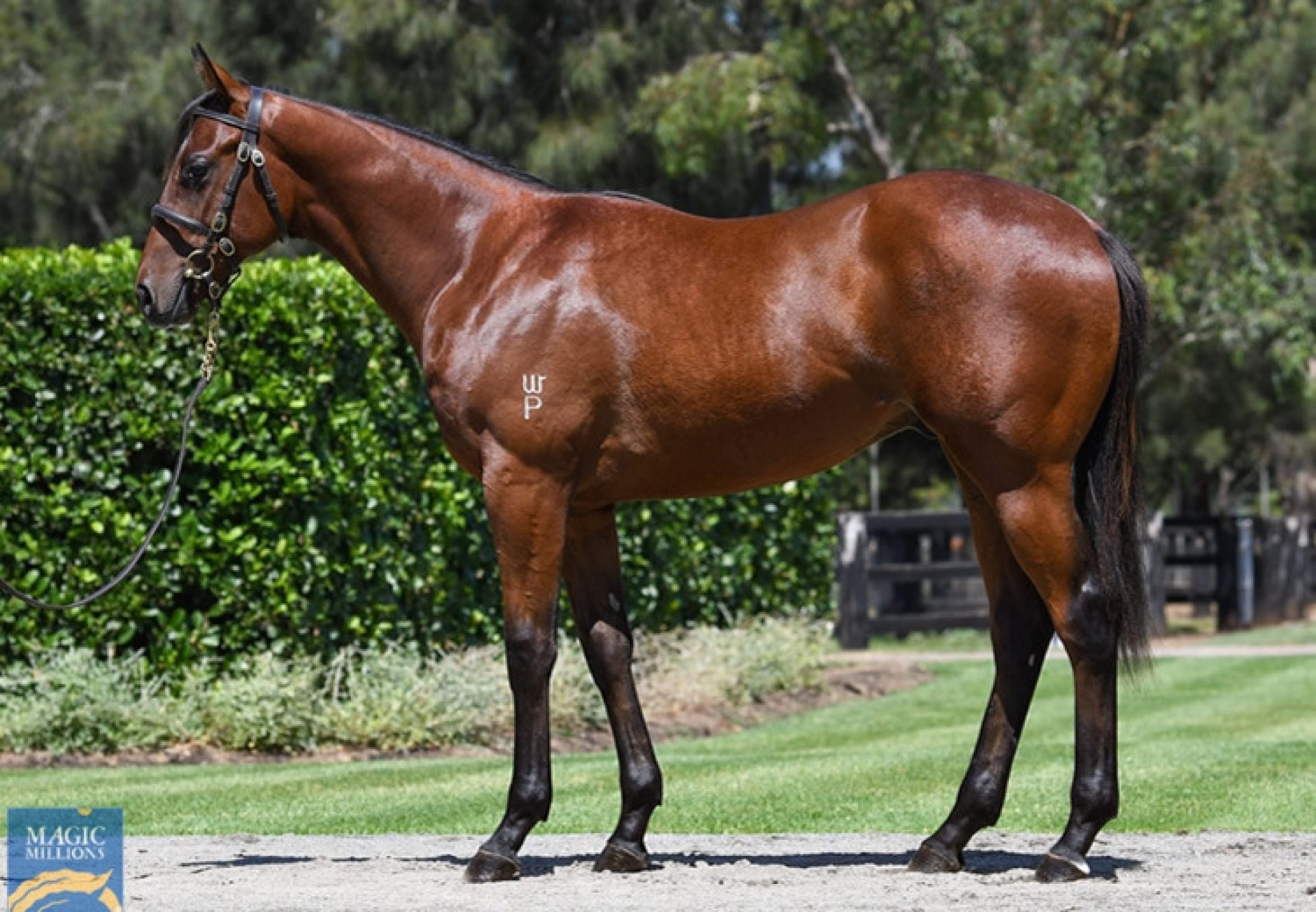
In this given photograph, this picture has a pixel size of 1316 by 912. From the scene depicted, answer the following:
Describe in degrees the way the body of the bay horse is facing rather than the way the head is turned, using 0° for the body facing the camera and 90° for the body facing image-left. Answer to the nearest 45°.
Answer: approximately 90°

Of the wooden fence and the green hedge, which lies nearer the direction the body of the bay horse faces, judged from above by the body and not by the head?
the green hedge

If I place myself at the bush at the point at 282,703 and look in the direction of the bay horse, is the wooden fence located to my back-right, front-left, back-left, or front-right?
back-left

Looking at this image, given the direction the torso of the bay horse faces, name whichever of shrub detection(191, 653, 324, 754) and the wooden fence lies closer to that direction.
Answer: the shrub

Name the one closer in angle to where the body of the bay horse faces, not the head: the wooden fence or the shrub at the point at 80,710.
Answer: the shrub

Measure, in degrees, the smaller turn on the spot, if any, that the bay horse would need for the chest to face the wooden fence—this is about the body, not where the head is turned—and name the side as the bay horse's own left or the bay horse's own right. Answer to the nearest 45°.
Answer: approximately 90° to the bay horse's own right

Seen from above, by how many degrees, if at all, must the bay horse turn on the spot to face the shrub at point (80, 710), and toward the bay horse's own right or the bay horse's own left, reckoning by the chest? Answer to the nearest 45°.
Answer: approximately 45° to the bay horse's own right

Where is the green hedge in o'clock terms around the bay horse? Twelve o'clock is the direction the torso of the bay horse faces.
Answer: The green hedge is roughly at 2 o'clock from the bay horse.
